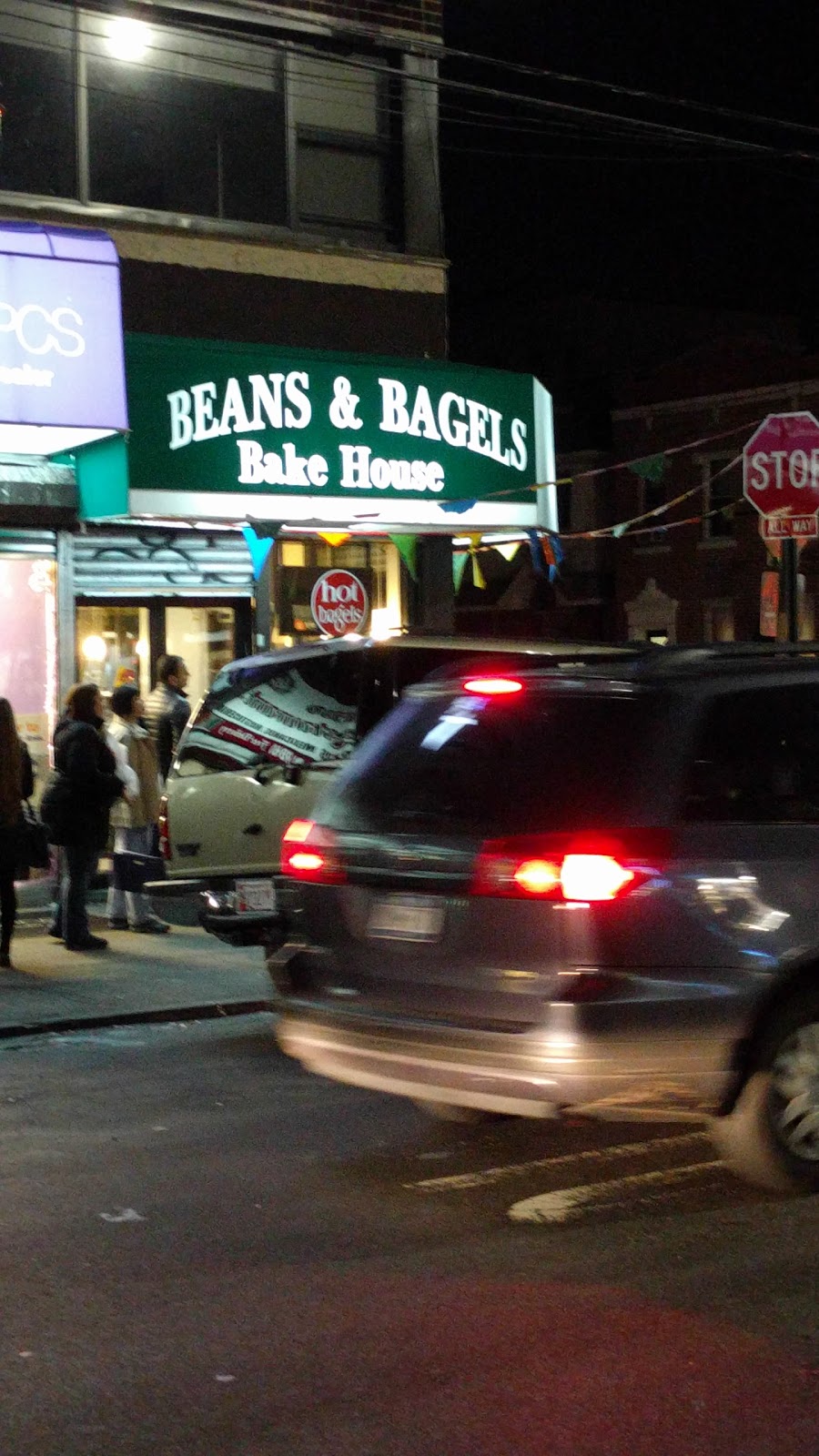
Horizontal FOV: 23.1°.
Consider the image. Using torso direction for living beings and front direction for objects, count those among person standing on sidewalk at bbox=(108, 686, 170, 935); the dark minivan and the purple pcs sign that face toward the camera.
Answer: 1

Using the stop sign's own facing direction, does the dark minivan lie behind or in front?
in front

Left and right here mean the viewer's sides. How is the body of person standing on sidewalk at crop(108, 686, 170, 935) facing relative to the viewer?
facing to the right of the viewer

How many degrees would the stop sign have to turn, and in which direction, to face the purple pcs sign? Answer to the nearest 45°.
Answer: approximately 90° to its right

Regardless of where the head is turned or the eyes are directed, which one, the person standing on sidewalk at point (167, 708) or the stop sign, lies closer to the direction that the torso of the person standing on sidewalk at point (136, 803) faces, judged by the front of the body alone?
the stop sign

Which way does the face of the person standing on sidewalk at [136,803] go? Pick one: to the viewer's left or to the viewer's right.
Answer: to the viewer's right

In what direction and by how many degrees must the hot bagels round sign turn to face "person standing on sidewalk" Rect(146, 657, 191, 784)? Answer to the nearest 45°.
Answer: approximately 45° to its right

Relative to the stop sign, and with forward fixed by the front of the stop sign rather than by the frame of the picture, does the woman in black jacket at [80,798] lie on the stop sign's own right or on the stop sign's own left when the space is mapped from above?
on the stop sign's own right

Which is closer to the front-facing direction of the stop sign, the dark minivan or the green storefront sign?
the dark minivan

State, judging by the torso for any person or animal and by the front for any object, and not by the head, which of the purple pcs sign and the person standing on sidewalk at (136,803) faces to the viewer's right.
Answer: the person standing on sidewalk
